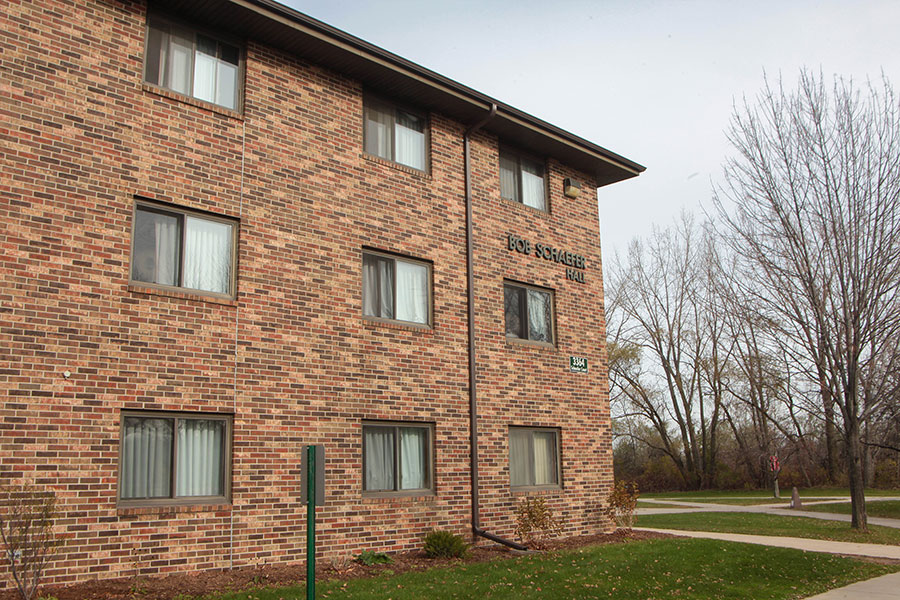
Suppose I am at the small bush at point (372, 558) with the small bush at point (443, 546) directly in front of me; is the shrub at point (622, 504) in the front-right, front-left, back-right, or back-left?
front-left

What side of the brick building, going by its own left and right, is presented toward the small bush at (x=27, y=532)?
right

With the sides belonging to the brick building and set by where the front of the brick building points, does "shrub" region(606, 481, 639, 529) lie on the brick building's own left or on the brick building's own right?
on the brick building's own left

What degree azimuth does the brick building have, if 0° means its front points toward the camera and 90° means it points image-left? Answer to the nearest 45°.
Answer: approximately 315°
